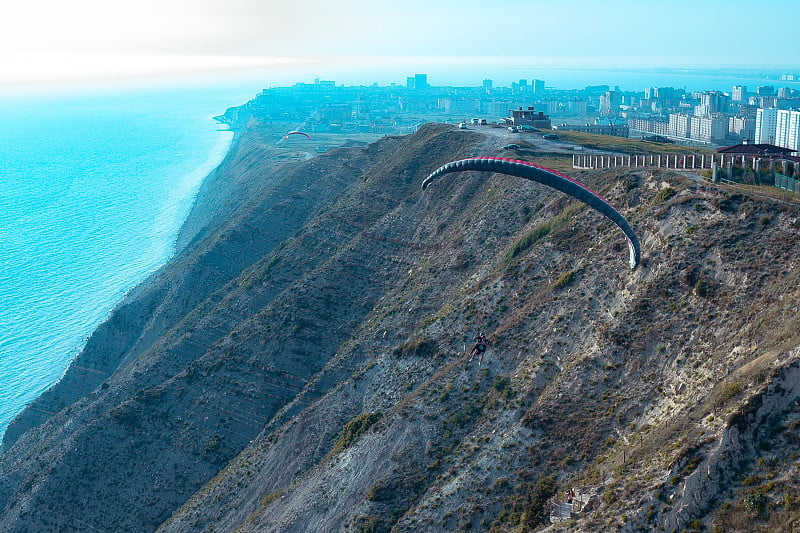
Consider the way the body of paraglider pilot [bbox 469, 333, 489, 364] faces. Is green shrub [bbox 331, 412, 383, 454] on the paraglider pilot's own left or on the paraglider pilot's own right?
on the paraglider pilot's own right

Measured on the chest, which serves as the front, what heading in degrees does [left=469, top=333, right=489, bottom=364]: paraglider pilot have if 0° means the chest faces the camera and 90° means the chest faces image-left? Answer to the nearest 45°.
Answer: approximately 45°

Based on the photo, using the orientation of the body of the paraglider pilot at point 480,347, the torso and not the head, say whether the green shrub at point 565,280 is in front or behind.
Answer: behind

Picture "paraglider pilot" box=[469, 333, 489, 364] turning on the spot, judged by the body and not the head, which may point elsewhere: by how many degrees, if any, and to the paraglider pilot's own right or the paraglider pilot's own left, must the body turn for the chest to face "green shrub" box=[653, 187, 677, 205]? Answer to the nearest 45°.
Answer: approximately 180°
